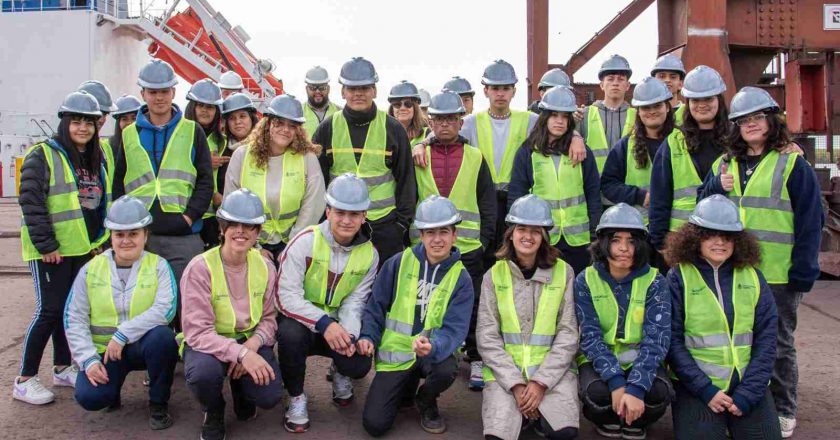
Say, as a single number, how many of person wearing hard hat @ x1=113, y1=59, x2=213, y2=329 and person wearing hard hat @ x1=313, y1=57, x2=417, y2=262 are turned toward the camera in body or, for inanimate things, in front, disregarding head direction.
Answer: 2

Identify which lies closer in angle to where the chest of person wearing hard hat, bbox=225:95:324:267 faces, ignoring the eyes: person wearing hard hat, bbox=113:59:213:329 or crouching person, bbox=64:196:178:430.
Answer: the crouching person

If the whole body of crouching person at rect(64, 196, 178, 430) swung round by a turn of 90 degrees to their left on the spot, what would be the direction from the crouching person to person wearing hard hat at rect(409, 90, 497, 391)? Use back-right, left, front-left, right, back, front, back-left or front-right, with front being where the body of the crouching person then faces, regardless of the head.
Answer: front

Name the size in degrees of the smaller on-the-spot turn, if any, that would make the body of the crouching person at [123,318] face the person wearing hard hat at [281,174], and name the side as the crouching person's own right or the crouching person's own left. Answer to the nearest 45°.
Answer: approximately 90° to the crouching person's own left

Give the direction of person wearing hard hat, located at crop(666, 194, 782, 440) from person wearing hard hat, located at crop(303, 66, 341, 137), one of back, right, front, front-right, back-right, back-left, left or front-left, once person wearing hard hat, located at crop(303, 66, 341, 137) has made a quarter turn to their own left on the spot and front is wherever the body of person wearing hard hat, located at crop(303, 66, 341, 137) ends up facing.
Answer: front-right

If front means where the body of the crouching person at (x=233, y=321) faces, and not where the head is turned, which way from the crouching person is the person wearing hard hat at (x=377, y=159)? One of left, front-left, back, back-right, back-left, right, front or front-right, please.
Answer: back-left

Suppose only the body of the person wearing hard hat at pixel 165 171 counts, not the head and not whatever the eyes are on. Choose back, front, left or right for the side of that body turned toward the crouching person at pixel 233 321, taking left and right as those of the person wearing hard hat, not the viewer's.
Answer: front
